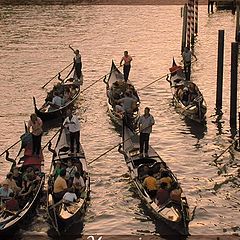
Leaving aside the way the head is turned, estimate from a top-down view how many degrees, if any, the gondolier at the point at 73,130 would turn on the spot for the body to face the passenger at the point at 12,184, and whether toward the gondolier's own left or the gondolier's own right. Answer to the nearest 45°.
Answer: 0° — they already face them

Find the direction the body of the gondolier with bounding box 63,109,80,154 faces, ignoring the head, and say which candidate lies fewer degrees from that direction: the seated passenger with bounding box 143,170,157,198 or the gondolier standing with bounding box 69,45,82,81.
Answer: the seated passenger

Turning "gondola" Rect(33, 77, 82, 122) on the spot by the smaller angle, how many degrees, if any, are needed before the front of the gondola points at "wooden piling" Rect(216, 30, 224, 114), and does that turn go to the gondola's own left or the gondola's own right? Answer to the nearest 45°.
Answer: approximately 135° to the gondola's own left

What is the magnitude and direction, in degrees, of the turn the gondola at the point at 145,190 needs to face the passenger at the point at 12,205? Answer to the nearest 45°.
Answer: approximately 90° to its right

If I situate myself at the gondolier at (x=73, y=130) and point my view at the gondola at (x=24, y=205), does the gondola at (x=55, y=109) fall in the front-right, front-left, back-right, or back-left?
back-right
